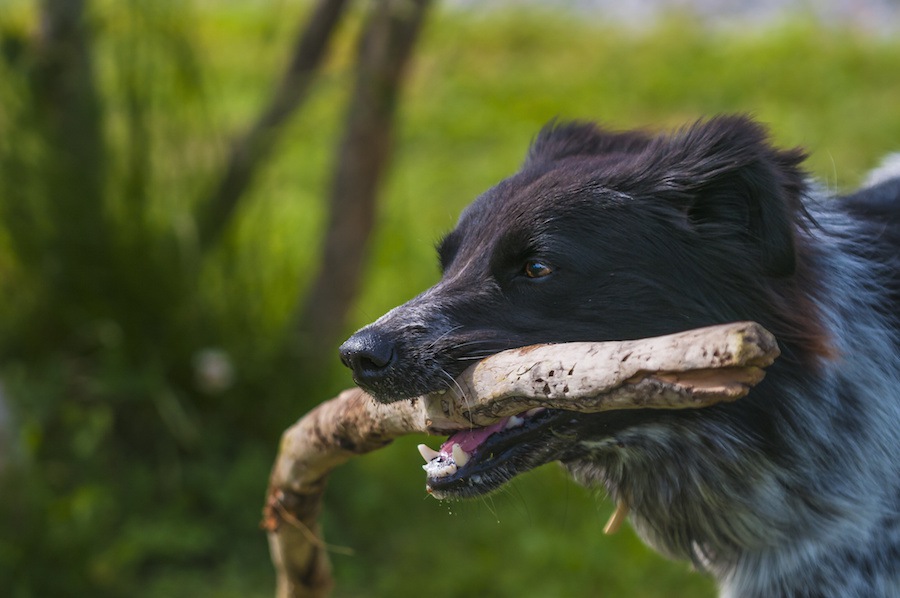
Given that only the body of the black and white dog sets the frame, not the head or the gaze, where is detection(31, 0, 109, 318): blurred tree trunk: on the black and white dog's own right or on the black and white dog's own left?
on the black and white dog's own right

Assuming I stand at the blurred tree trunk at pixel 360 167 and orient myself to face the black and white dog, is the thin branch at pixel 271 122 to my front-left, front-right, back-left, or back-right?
back-right

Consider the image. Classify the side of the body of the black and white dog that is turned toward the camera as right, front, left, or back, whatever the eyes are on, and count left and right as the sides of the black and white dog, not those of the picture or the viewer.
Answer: left

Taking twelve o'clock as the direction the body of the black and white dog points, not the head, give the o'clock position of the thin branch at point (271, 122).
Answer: The thin branch is roughly at 2 o'clock from the black and white dog.

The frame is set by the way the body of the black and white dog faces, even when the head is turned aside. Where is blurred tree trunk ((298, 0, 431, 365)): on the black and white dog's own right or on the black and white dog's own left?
on the black and white dog's own right
